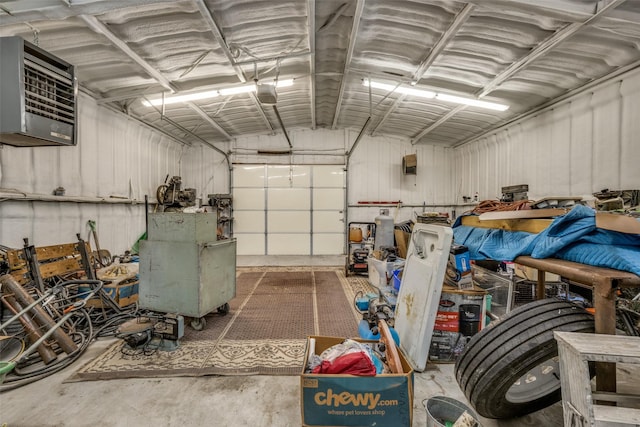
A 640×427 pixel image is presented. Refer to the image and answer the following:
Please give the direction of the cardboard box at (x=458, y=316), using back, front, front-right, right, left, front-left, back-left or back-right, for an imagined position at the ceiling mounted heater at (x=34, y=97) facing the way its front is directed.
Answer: front

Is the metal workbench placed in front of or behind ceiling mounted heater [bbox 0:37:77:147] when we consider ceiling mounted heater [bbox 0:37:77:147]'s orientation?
in front

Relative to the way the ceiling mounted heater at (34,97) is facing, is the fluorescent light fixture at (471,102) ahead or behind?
ahead

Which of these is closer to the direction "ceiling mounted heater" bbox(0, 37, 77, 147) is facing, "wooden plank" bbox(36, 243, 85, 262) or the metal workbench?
the metal workbench

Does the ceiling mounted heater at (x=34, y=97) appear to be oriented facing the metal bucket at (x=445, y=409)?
yes

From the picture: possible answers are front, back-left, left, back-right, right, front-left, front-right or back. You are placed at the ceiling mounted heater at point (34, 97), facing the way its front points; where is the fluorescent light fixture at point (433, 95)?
front-left

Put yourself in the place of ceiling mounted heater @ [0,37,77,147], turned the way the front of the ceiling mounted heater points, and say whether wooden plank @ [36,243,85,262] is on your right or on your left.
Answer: on your left

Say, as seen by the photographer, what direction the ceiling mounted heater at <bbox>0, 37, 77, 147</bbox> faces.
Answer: facing the viewer and to the right of the viewer

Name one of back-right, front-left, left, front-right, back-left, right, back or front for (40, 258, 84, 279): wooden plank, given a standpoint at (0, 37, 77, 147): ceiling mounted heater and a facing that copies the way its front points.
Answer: back-left

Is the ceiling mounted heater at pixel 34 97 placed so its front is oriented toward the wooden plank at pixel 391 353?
yes

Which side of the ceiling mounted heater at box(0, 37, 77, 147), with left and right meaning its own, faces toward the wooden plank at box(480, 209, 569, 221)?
front
